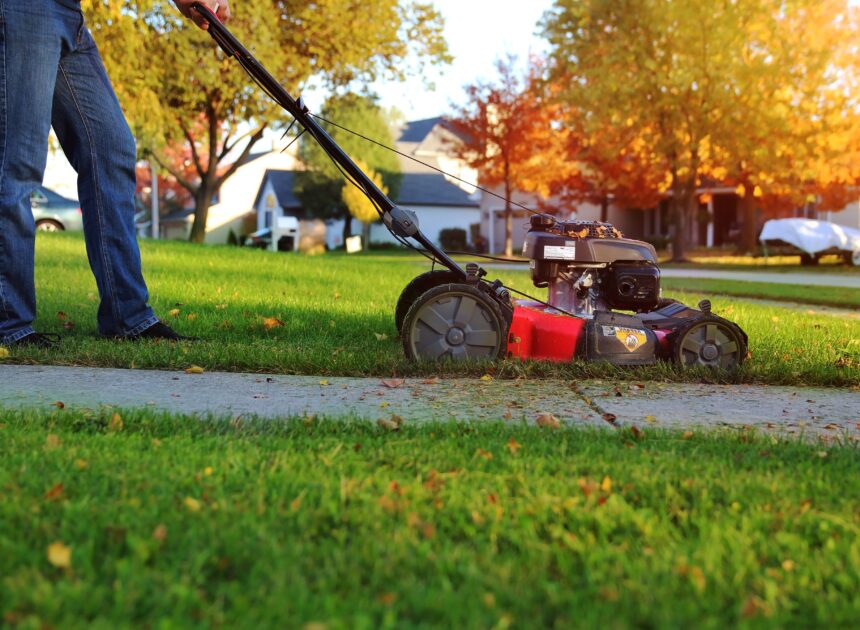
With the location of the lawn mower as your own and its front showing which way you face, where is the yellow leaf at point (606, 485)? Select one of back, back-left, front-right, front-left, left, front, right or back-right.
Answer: right

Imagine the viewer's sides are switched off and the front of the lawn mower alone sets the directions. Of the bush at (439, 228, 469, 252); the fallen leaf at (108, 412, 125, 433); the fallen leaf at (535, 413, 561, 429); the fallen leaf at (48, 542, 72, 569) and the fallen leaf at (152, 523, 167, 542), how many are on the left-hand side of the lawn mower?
1

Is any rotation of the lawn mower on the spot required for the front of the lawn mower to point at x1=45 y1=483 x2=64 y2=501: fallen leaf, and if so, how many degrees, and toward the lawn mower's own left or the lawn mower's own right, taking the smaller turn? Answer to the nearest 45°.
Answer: approximately 135° to the lawn mower's own right

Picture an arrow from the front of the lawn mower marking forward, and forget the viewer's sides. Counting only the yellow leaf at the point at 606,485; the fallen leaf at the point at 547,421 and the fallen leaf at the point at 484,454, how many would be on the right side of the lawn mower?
3

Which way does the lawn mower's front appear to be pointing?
to the viewer's right

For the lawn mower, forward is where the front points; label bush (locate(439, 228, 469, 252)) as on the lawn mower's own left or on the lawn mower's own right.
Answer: on the lawn mower's own left

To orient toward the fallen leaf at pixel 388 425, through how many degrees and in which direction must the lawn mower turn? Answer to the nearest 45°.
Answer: approximately 135° to its right

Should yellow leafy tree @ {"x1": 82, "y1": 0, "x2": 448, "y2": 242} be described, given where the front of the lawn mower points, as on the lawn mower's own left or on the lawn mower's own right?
on the lawn mower's own left

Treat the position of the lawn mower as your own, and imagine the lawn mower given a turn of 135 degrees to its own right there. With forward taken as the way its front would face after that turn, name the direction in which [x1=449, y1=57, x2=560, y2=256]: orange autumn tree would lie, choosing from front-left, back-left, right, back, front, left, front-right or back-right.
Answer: back-right

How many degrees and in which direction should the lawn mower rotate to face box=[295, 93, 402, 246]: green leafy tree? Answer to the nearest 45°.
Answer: approximately 90° to its left

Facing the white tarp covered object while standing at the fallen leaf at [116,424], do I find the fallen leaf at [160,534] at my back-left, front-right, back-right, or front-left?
back-right

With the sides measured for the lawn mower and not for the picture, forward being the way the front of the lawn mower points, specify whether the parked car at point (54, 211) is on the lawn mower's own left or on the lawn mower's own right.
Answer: on the lawn mower's own left

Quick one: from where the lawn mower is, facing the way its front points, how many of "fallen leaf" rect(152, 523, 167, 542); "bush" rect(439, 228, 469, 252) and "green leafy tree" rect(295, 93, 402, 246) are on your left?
2

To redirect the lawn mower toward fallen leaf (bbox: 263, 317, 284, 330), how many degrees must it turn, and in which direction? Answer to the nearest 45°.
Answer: approximately 135° to its left
